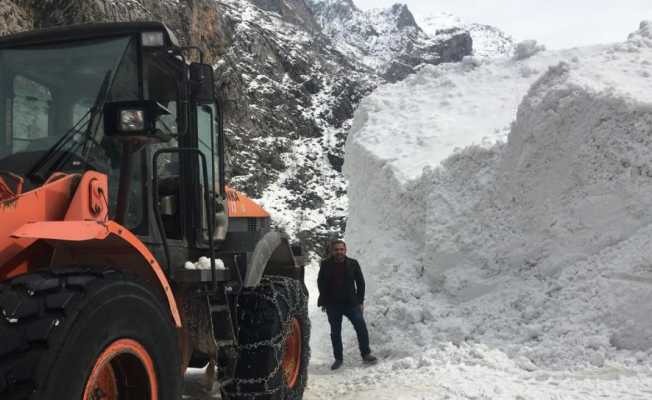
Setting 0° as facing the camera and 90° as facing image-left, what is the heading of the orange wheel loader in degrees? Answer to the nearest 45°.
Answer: approximately 45°

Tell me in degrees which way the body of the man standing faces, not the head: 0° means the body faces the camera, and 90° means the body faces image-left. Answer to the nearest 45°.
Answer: approximately 0°
